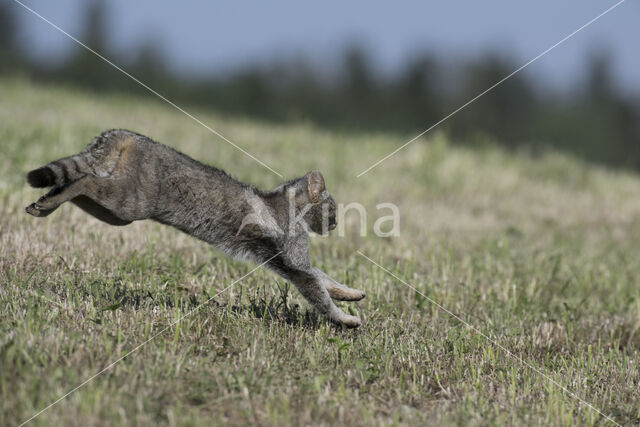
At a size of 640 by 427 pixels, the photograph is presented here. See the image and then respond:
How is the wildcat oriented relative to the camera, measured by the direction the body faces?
to the viewer's right
